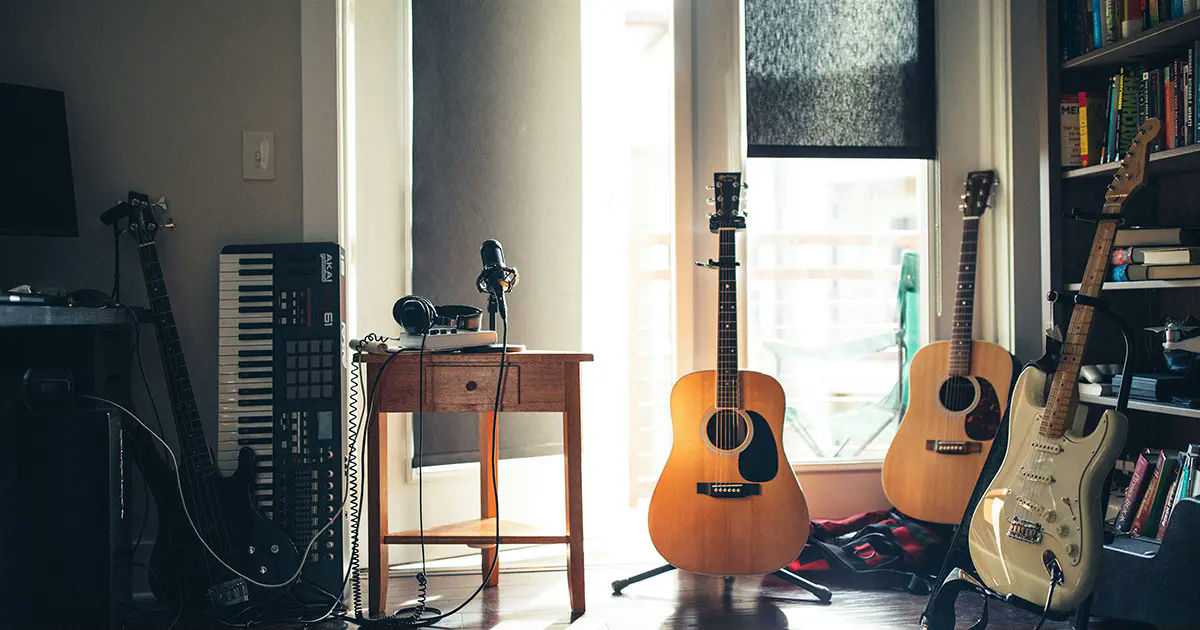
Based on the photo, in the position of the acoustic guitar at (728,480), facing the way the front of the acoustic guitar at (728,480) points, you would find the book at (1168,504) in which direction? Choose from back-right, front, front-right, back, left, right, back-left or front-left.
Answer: left

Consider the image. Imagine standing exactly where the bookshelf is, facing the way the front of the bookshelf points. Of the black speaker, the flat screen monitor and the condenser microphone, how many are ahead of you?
3

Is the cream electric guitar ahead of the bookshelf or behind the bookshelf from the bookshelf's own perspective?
ahead

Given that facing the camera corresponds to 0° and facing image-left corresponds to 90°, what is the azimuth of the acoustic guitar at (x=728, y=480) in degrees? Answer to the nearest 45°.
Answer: approximately 0°

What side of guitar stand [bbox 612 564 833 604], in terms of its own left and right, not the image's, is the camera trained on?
front

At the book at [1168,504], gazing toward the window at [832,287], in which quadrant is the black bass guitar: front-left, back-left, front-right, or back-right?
front-left

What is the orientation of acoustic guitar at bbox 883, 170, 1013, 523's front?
toward the camera
